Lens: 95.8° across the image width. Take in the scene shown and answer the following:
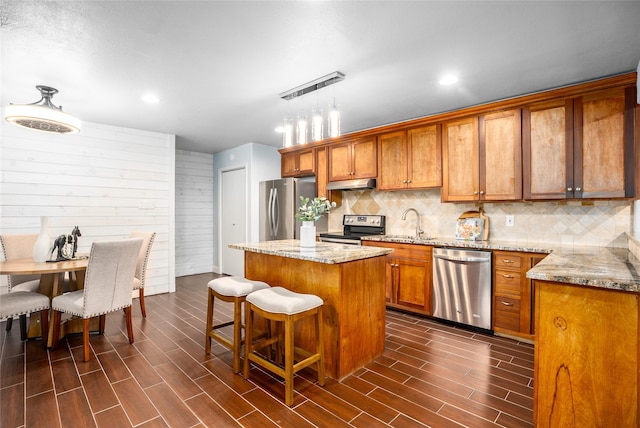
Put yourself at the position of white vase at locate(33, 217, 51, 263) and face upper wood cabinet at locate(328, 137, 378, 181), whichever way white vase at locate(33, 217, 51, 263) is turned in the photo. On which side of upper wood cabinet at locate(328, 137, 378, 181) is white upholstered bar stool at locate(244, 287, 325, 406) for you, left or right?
right

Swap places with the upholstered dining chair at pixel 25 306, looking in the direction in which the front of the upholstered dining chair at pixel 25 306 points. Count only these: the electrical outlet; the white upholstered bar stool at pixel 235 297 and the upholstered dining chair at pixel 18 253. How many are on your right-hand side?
2

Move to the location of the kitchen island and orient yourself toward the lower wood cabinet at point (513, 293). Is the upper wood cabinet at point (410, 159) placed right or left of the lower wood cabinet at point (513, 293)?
left

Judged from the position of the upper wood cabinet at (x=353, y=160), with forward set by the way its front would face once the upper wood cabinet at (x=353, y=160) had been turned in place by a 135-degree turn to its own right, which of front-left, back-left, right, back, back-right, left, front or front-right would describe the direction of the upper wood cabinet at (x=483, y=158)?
back-right

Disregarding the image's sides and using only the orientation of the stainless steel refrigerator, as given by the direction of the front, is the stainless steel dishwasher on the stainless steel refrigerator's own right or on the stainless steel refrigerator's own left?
on the stainless steel refrigerator's own left

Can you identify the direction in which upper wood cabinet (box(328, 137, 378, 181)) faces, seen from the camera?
facing the viewer and to the left of the viewer

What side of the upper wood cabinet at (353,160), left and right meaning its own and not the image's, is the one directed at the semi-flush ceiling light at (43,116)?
front

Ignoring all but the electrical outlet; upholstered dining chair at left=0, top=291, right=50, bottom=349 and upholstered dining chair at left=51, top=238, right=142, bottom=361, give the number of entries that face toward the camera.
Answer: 1

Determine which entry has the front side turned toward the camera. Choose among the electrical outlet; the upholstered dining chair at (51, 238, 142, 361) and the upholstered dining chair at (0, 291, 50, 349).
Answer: the electrical outlet

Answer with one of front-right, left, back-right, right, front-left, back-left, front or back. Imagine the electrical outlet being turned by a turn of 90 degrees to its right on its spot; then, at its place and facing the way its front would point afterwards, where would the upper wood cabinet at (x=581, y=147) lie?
back-left

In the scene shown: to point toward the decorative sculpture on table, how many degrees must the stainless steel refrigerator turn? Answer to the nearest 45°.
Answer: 0° — it already faces it

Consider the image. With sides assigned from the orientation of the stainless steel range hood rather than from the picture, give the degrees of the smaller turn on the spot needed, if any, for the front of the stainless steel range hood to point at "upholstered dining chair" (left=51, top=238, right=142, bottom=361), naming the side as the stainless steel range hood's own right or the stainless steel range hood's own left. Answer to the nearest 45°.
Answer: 0° — it already faces it

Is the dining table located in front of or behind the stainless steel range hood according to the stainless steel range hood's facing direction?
in front

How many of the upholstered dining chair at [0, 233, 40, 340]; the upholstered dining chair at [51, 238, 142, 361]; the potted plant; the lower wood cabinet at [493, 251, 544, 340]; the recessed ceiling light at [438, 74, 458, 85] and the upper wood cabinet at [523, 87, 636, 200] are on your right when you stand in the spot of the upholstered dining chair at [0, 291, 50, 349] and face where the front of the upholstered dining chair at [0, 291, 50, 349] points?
5

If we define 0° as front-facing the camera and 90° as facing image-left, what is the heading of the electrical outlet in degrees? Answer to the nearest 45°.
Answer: approximately 0°
